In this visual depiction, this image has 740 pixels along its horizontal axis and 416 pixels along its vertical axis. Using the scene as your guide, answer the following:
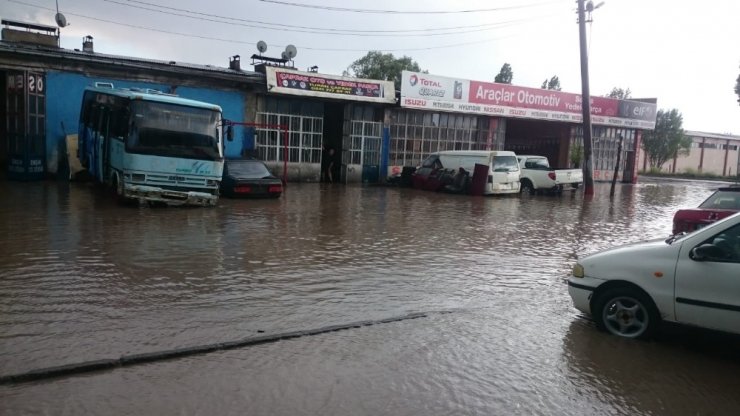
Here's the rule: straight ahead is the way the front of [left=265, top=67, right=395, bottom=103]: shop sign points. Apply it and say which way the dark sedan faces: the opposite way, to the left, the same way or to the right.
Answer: the opposite way

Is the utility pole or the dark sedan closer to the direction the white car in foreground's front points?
the dark sedan

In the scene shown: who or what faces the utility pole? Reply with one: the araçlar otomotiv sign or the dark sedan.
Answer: the araçlar otomotiv sign

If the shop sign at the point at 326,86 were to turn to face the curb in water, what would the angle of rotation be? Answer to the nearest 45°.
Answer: approximately 45° to its right

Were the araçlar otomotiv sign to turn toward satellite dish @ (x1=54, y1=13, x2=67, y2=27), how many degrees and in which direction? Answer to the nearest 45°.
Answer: approximately 90° to its right

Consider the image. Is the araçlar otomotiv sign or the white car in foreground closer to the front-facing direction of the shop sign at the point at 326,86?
the white car in foreground

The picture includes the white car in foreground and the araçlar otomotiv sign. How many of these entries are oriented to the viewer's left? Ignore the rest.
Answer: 1

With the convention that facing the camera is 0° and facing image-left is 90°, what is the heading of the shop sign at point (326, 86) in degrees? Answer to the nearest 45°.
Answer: approximately 315°

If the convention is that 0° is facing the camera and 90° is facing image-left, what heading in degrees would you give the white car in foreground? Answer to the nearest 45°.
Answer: approximately 90°

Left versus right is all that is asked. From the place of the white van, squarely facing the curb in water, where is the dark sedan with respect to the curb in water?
right

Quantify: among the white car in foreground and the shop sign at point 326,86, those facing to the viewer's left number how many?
1
